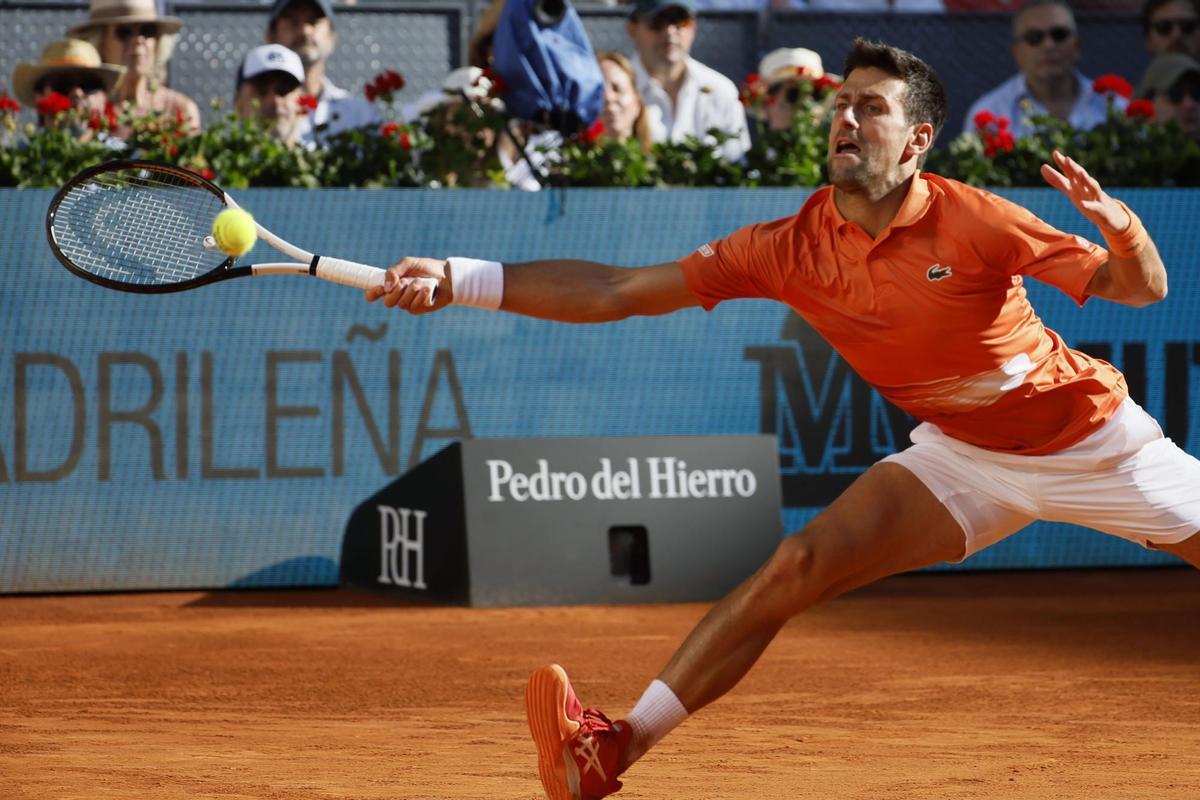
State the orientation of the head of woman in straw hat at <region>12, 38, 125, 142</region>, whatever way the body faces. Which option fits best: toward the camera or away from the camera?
toward the camera

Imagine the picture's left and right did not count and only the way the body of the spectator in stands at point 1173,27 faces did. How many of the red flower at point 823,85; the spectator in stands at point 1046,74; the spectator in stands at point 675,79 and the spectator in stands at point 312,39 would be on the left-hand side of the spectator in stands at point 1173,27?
0

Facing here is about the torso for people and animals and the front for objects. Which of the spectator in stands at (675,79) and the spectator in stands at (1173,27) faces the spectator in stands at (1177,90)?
the spectator in stands at (1173,27)

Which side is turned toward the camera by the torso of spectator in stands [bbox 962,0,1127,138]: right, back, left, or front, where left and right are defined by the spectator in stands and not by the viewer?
front

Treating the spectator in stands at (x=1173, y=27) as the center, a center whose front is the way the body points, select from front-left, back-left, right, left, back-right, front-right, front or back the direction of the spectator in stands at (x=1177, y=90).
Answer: front

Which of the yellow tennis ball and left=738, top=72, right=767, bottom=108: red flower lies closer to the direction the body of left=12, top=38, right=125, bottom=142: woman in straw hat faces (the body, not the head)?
the yellow tennis ball

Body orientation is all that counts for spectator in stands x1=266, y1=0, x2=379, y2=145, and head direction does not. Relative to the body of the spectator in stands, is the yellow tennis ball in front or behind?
in front

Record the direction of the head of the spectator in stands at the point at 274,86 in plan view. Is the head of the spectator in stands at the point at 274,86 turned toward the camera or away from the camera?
toward the camera

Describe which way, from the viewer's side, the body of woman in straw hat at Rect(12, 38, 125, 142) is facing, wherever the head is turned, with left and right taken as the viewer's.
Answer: facing the viewer

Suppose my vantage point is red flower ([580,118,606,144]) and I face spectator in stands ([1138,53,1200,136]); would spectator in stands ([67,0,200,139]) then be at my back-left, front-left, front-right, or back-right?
back-left

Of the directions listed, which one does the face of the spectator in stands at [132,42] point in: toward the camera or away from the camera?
toward the camera

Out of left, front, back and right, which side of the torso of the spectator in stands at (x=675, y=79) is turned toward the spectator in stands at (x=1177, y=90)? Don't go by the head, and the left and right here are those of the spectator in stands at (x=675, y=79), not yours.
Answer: left

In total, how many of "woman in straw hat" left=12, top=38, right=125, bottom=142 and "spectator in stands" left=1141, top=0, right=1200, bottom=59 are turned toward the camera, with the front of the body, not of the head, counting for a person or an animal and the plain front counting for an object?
2

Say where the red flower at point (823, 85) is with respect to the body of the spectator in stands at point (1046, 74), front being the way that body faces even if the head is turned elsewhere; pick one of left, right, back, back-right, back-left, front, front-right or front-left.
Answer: front-right

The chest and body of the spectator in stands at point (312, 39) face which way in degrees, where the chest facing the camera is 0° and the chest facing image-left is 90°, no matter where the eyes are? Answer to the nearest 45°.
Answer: approximately 0°

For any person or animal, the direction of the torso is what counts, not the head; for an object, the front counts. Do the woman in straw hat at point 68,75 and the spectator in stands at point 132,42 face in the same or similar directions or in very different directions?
same or similar directions
